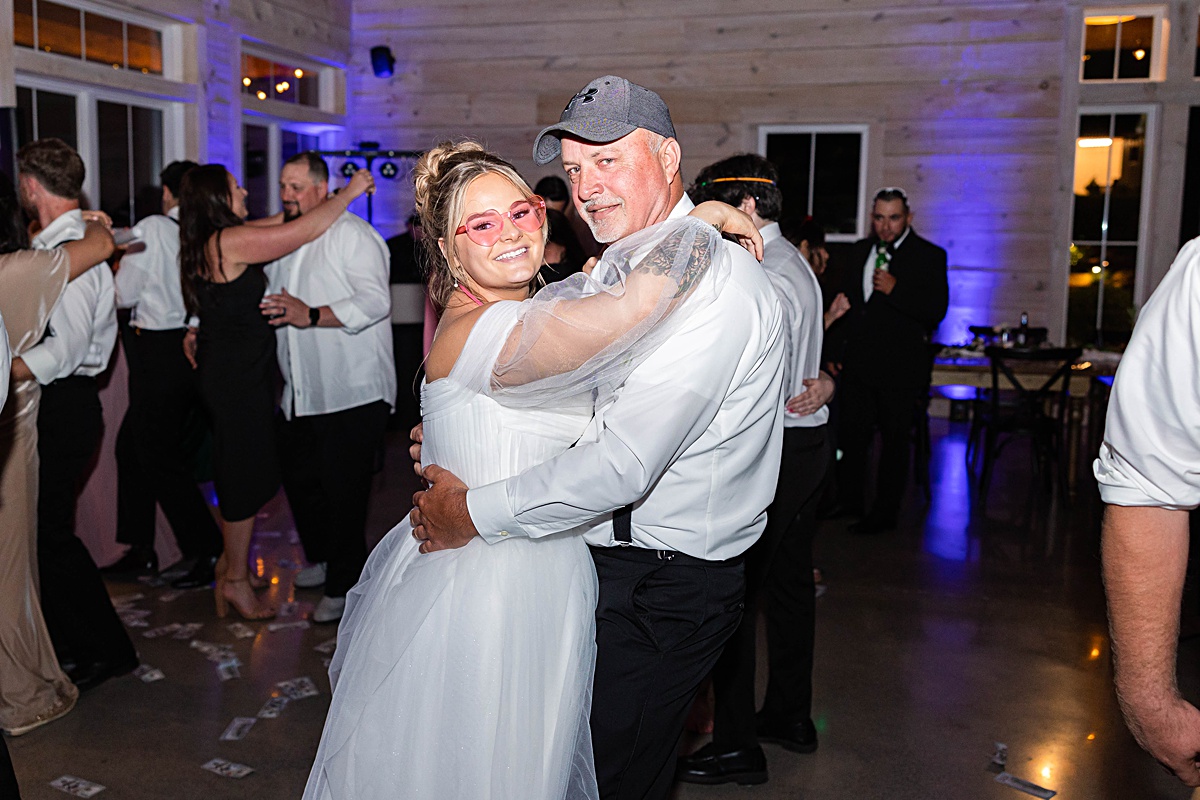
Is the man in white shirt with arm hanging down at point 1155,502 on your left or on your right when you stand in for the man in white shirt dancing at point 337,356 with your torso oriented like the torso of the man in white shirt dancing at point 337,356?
on your left

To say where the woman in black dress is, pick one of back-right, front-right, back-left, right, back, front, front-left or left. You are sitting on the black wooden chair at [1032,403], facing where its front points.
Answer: back-left

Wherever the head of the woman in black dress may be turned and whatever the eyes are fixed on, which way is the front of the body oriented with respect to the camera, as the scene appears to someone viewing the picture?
to the viewer's right

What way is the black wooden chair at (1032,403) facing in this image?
away from the camera

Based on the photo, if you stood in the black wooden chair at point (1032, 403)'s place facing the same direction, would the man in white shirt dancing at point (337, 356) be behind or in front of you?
behind

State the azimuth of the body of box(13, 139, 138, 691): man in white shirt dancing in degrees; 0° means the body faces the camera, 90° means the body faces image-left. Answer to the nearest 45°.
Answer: approximately 90°

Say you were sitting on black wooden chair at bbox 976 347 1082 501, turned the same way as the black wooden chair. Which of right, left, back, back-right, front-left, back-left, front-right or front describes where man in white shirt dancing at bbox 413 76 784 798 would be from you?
back

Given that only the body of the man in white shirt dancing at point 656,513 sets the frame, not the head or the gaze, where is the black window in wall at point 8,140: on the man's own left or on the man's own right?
on the man's own right
